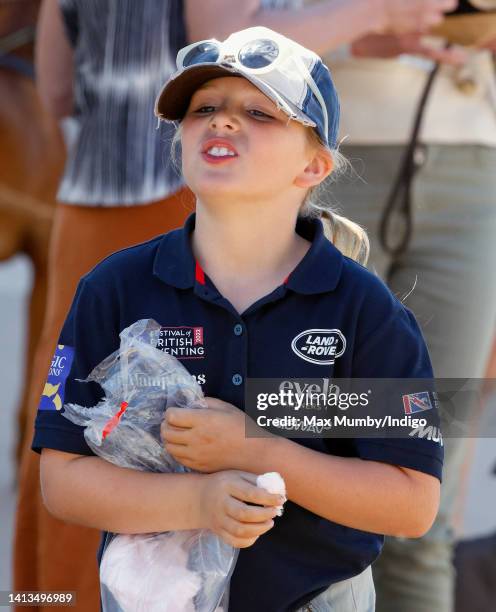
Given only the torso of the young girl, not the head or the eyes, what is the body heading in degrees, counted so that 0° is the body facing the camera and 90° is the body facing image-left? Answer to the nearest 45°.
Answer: approximately 0°

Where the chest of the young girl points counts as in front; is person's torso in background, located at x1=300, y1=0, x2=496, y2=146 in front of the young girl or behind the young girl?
behind

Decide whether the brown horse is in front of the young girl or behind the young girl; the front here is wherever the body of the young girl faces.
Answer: behind

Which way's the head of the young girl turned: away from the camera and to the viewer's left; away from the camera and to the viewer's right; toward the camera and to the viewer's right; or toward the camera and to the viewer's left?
toward the camera and to the viewer's left
